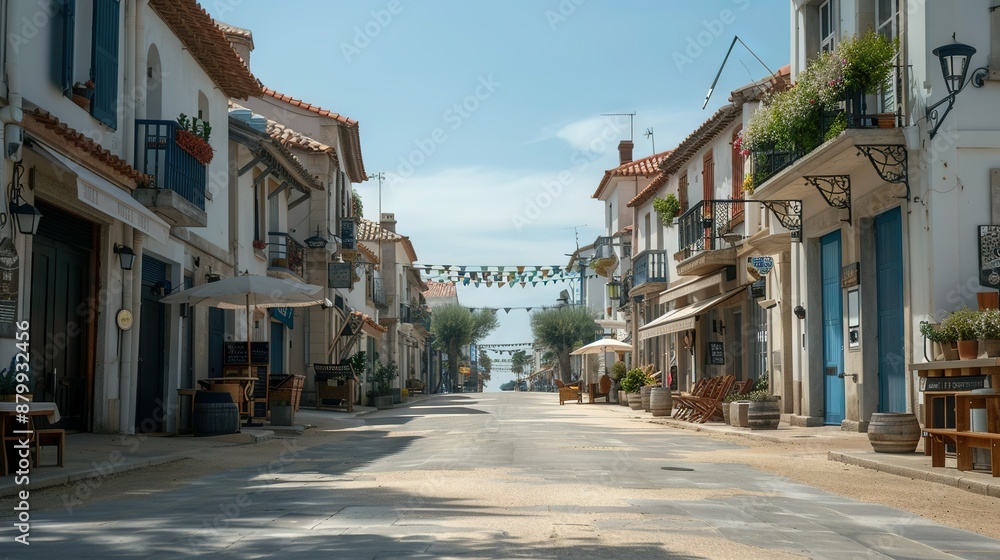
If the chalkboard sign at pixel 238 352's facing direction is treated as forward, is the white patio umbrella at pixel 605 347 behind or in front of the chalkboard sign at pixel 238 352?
behind

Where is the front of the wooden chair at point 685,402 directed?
to the viewer's left

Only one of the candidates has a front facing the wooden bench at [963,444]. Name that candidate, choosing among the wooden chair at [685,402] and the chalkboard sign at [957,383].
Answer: the chalkboard sign

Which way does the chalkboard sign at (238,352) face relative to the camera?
toward the camera

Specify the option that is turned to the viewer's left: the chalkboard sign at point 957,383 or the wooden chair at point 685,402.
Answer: the wooden chair

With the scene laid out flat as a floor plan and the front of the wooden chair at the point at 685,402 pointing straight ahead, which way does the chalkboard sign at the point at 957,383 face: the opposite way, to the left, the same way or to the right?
to the left

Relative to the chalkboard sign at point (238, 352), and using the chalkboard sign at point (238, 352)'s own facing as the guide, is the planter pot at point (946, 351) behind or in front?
in front

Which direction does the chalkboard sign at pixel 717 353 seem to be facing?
toward the camera

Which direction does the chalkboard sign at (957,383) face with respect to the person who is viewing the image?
facing the viewer

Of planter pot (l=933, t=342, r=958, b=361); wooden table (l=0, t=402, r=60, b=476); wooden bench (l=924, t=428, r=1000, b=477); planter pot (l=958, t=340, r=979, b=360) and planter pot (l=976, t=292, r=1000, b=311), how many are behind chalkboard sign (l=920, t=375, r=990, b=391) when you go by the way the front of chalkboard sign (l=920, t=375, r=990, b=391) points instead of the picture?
3

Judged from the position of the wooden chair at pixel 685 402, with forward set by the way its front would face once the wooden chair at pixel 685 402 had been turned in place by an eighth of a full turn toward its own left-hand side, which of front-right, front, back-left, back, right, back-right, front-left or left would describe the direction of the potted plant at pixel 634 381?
back-right
